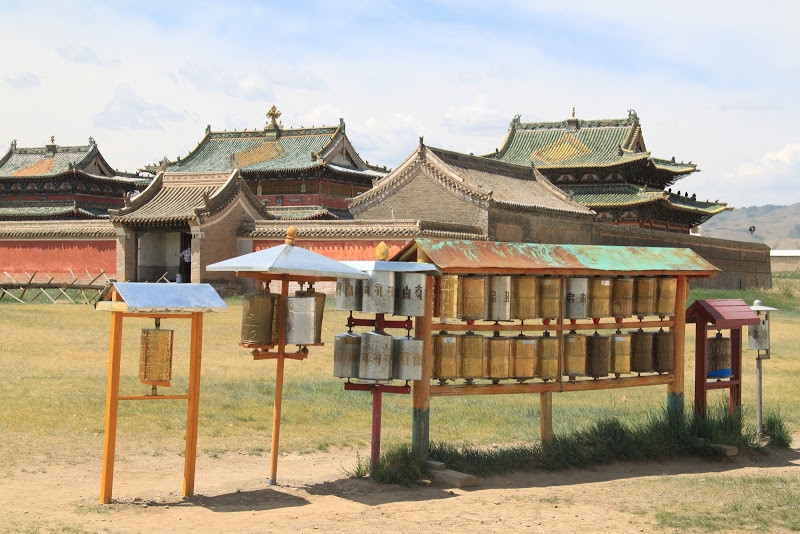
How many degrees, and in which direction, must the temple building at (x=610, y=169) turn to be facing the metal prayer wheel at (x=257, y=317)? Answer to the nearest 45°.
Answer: approximately 45° to its left

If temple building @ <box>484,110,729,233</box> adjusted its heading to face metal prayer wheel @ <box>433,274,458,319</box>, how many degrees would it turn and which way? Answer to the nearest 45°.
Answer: approximately 45° to its left

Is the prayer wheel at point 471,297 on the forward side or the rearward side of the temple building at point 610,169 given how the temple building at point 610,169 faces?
on the forward side

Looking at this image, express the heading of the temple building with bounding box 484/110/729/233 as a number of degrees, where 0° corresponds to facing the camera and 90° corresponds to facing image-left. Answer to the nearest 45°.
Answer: approximately 45°

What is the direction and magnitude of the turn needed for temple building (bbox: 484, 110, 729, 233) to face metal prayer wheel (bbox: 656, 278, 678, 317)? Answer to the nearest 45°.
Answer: approximately 45° to its left

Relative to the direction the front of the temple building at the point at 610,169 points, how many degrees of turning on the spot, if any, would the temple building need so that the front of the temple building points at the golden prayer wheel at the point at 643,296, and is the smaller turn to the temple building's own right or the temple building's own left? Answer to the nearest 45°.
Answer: approximately 45° to the temple building's own left

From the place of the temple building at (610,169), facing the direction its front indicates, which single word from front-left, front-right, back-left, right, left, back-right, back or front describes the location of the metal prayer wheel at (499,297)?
front-left

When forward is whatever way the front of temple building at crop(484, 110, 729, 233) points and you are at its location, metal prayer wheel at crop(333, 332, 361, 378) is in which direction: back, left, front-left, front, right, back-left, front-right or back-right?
front-left
